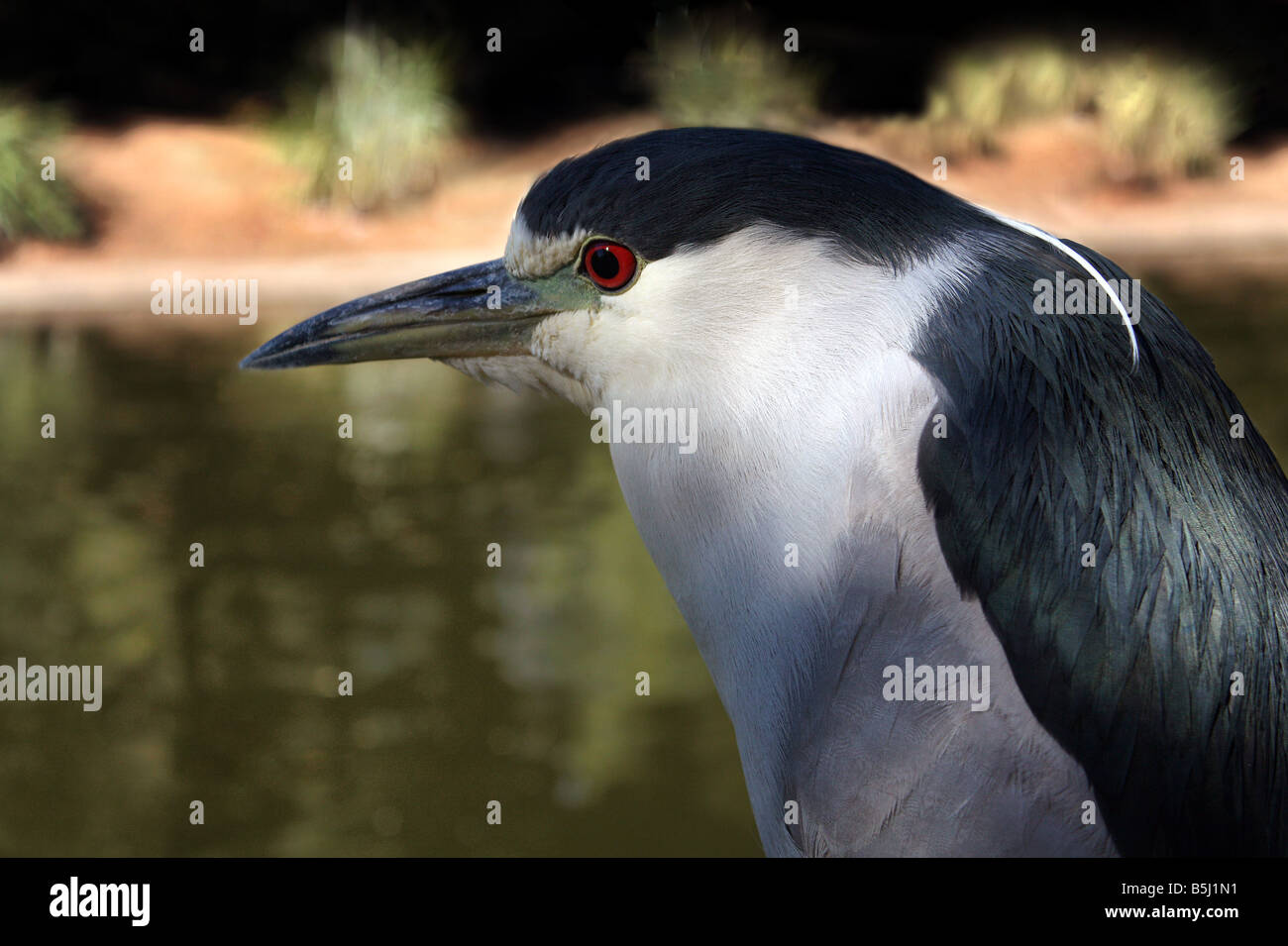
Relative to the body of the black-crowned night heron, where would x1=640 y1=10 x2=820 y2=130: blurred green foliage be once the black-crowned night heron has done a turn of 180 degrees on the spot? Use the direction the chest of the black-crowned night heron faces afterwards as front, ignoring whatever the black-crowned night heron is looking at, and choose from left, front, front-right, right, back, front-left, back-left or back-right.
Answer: left

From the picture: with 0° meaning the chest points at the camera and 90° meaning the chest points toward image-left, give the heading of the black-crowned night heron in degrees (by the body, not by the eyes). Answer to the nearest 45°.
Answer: approximately 90°

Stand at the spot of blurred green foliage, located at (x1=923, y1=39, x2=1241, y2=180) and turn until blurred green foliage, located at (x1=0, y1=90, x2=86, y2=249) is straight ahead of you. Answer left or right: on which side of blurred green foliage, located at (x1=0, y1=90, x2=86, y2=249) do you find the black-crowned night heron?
left

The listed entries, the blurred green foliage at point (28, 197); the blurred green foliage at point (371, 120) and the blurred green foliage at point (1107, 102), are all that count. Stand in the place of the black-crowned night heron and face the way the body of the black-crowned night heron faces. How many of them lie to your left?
0

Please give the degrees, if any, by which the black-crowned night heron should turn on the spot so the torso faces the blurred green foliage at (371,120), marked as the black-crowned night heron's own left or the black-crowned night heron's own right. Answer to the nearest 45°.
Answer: approximately 90° to the black-crowned night heron's own right

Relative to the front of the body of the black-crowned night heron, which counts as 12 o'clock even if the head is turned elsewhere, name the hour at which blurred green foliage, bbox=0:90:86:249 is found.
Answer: The blurred green foliage is roughly at 2 o'clock from the black-crowned night heron.

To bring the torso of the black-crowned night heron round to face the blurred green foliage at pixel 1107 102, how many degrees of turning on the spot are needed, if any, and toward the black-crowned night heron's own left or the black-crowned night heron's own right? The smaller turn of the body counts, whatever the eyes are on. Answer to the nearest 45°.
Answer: approximately 90° to the black-crowned night heron's own right
